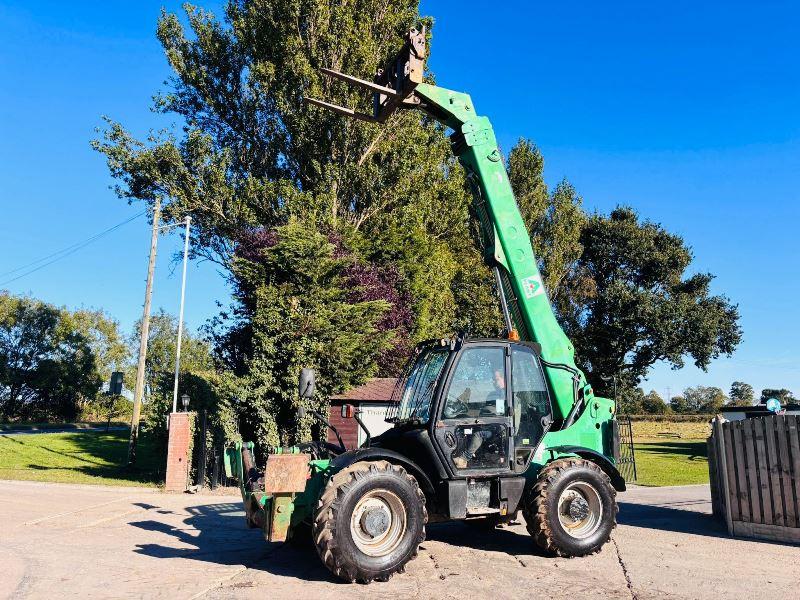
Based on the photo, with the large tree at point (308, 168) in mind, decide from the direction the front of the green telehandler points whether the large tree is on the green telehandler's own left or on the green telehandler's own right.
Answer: on the green telehandler's own right

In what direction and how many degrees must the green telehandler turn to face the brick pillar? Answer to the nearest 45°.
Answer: approximately 90° to its right

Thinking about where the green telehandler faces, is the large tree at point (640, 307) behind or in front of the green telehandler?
behind

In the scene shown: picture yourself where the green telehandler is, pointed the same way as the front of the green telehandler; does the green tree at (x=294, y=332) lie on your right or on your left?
on your right

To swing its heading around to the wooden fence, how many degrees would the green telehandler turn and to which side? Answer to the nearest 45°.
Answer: approximately 135° to its left

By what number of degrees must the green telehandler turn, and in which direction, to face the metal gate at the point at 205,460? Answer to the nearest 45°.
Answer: approximately 90° to its right

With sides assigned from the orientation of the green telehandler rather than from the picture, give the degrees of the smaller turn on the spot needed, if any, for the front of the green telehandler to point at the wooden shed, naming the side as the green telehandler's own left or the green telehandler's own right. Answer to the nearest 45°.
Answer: approximately 135° to the green telehandler's own right

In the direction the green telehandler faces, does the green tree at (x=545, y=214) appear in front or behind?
behind

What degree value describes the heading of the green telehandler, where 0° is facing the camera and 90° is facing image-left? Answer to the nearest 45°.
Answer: approximately 45°
